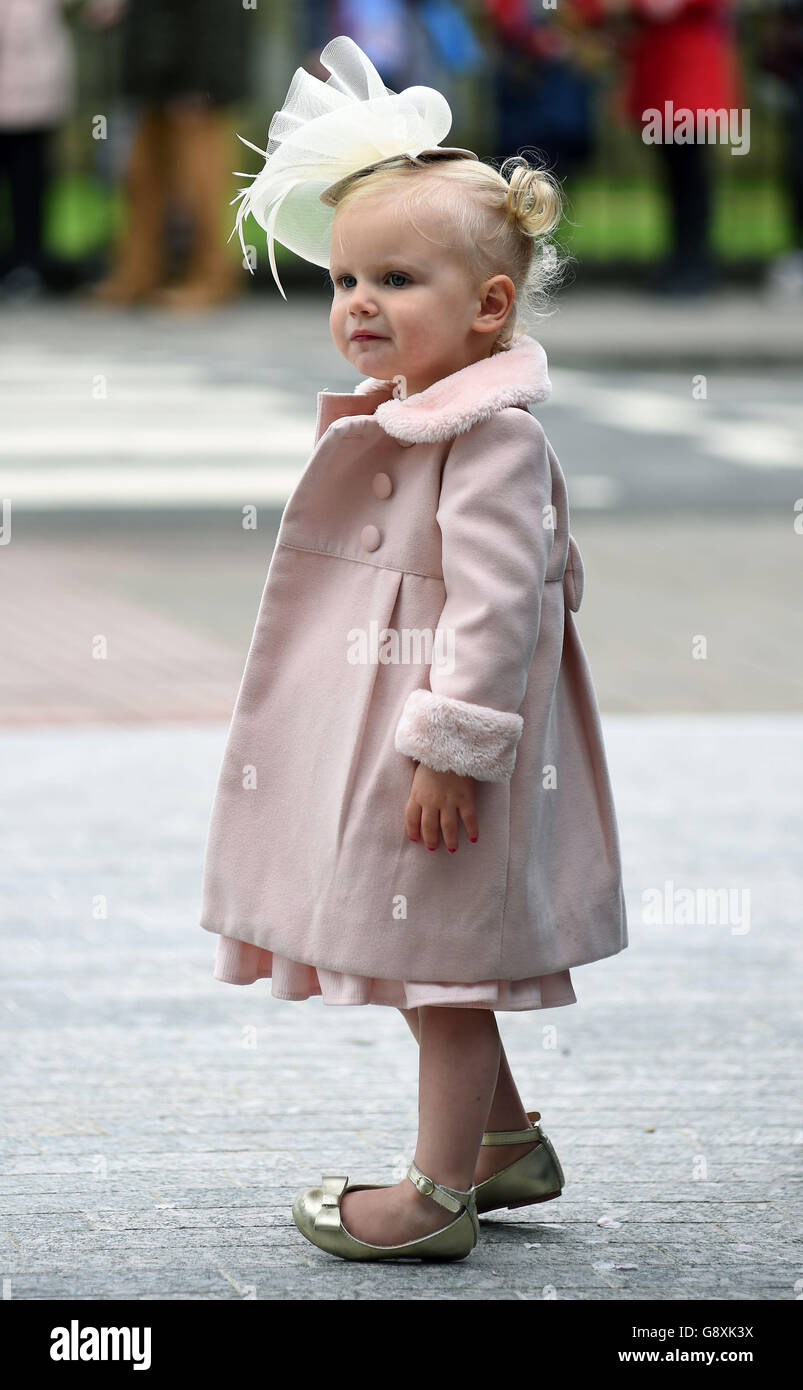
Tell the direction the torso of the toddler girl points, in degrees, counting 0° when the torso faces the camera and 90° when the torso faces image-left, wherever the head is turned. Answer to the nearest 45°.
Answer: approximately 90°

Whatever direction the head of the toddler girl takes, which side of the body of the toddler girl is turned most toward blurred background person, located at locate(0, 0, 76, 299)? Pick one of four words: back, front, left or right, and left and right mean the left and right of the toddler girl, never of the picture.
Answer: right

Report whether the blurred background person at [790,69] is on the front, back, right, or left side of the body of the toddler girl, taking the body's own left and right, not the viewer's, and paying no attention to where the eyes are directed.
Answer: right

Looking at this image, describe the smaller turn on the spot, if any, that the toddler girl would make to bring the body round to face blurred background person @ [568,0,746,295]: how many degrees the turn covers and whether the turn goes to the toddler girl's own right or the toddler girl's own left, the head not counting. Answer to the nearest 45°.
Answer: approximately 90° to the toddler girl's own right

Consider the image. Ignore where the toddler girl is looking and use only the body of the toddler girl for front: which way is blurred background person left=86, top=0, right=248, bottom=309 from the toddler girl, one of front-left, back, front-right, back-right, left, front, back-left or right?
right

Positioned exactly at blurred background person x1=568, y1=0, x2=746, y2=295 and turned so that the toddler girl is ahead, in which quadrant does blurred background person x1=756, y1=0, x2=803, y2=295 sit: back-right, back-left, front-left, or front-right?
back-left
